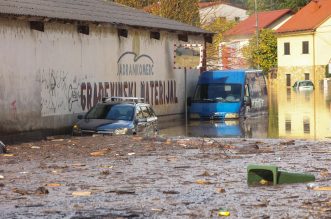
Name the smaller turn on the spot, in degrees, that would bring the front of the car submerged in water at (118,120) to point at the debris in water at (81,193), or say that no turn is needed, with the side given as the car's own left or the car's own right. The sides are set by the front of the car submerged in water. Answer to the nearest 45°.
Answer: approximately 45° to the car's own left

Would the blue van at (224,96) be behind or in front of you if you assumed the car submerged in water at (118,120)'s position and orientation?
behind

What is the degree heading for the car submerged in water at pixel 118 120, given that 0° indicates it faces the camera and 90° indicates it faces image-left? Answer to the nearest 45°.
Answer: approximately 45°

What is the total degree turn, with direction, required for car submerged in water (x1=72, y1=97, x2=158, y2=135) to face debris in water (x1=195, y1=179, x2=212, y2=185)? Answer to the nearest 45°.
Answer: approximately 45° to its left

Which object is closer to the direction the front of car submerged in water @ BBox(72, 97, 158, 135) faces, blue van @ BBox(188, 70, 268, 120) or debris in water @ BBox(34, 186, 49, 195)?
the debris in water

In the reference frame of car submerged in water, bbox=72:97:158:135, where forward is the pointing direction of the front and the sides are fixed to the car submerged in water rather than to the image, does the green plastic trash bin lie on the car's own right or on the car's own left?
on the car's own left

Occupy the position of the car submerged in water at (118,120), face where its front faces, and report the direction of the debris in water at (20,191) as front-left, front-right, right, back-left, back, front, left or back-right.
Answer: front-left

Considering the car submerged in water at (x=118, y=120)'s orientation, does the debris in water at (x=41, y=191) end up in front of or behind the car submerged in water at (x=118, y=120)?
in front
